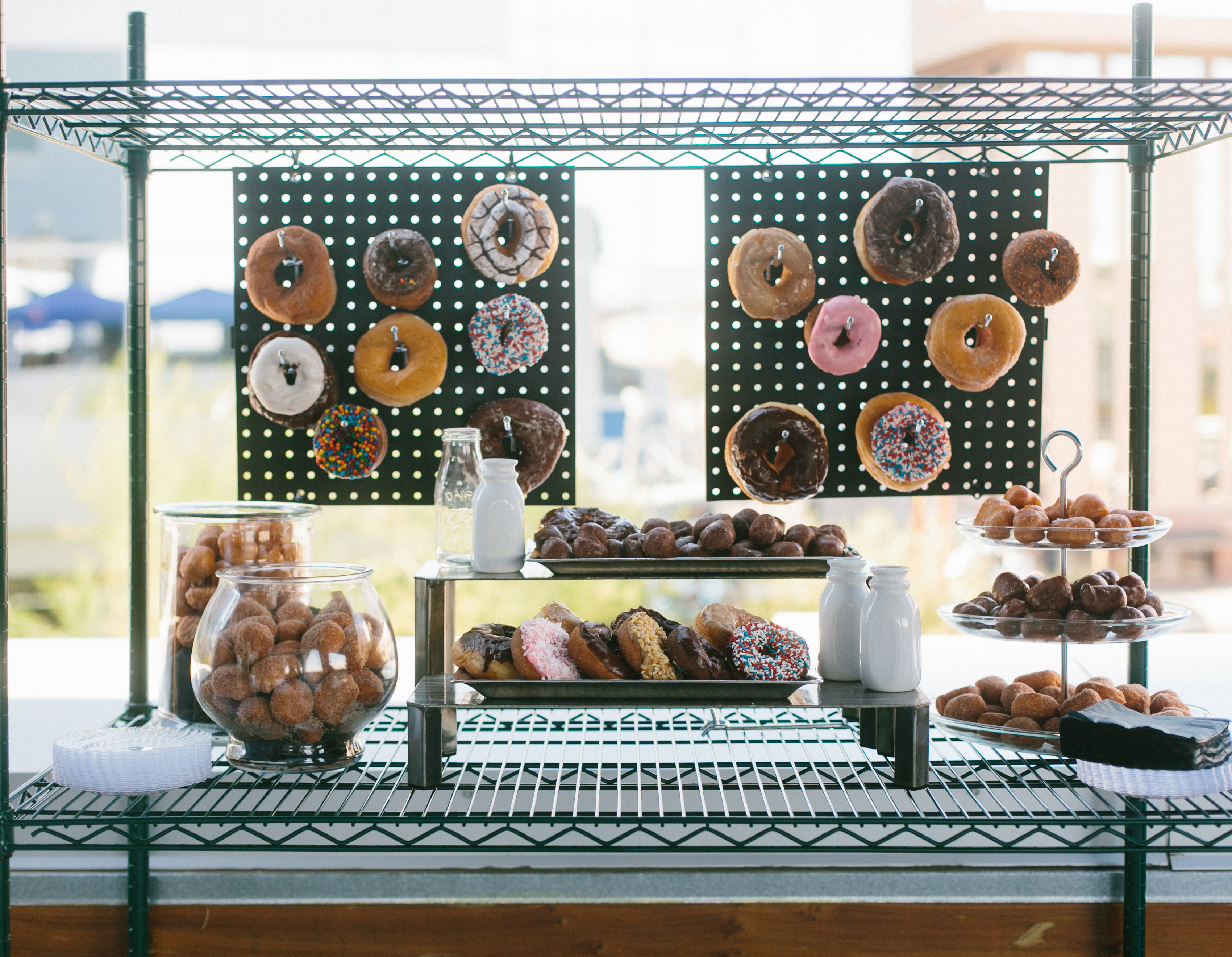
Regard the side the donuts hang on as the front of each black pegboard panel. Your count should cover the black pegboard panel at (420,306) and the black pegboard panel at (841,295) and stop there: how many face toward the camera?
2

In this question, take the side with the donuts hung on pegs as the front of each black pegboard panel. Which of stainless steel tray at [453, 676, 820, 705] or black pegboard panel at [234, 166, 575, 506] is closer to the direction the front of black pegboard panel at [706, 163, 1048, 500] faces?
the stainless steel tray

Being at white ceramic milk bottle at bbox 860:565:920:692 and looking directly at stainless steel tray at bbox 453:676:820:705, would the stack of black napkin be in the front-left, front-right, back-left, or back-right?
back-left

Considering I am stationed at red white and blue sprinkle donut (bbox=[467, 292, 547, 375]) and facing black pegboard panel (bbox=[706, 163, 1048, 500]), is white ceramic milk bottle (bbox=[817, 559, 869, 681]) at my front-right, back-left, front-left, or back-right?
front-right

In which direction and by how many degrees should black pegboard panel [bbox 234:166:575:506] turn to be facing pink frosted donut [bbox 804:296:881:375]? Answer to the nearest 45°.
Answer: approximately 90° to its left

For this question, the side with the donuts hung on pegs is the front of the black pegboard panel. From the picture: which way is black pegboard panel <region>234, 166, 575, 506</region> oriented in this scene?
toward the camera

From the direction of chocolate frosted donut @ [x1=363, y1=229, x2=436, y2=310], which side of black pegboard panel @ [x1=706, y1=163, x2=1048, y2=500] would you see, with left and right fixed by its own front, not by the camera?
right

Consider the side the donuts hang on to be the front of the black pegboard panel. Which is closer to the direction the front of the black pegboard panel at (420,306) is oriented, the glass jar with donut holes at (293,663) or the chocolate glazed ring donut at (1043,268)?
the glass jar with donut holes

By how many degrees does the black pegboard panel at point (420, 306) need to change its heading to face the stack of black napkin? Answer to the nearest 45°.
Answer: approximately 45° to its left

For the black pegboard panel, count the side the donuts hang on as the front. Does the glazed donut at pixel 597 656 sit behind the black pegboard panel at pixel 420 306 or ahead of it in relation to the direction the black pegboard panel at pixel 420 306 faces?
ahead

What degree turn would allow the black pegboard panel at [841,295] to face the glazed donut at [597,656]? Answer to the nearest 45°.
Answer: approximately 45° to its right

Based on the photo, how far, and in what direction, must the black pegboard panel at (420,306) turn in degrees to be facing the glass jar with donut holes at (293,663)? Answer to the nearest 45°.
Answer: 0° — it already faces it

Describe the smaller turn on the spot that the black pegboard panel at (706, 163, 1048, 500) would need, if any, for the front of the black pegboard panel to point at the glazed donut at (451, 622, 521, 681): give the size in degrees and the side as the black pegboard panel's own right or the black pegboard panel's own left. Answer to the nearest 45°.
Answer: approximately 45° to the black pegboard panel's own right

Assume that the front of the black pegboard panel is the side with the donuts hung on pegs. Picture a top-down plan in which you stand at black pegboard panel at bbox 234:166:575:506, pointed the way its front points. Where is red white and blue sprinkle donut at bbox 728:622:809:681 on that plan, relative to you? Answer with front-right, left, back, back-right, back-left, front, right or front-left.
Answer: front-left
